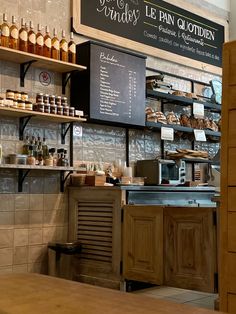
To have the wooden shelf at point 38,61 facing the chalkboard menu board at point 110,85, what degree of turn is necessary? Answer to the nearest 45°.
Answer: approximately 90° to its left

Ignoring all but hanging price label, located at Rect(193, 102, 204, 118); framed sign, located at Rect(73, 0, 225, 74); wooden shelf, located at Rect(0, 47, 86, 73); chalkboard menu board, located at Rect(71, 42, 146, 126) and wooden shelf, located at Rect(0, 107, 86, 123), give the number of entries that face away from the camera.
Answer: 0

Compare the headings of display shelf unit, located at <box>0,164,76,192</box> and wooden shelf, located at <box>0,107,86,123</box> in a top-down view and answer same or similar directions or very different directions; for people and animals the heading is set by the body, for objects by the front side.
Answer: same or similar directions

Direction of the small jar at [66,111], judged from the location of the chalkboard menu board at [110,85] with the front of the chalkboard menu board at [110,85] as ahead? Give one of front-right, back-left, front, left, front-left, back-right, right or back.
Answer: right

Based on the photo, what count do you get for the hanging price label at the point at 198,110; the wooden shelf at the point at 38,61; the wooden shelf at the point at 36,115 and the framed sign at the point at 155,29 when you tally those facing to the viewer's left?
0

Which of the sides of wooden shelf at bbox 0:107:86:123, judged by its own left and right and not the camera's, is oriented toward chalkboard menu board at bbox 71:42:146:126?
left

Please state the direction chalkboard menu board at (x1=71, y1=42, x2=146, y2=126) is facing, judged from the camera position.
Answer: facing the viewer and to the right of the viewer

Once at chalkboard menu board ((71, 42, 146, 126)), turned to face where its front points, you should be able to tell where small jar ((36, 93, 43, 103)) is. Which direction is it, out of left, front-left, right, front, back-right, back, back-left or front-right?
right

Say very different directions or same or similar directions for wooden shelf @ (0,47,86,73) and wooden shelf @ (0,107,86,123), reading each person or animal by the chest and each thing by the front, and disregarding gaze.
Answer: same or similar directions

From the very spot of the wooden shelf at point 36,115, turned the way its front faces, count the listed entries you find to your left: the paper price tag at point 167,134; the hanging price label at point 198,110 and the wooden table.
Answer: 2

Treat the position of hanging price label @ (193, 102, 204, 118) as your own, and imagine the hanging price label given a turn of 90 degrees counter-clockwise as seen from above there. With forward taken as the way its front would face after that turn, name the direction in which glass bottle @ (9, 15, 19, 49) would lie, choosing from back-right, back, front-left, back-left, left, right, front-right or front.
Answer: back

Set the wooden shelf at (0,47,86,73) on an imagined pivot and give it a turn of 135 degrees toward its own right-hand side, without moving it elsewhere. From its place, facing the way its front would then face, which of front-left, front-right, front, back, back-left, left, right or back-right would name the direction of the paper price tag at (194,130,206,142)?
back-right

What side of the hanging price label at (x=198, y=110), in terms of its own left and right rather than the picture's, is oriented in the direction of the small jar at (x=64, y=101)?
right
